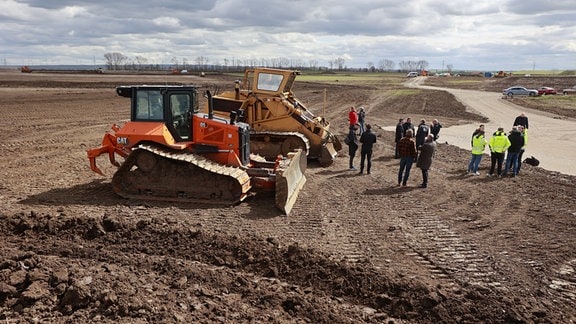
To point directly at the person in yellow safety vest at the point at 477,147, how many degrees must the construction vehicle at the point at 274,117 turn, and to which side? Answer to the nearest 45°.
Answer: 0° — it already faces them

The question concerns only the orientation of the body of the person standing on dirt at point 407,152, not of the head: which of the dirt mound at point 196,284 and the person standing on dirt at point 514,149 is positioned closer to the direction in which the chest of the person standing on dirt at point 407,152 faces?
the person standing on dirt

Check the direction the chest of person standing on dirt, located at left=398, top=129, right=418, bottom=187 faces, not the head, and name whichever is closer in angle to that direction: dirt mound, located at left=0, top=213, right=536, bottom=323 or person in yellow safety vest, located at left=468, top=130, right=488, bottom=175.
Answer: the person in yellow safety vest

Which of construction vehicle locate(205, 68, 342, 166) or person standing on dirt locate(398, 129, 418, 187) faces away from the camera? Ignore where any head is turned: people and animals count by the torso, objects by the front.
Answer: the person standing on dirt

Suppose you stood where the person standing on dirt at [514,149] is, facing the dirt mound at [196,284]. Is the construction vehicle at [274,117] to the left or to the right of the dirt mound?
right

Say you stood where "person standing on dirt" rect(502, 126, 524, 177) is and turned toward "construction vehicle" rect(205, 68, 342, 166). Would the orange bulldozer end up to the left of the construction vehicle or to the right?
left

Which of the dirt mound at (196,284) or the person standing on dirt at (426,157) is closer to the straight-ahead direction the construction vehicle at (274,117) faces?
the person standing on dirt

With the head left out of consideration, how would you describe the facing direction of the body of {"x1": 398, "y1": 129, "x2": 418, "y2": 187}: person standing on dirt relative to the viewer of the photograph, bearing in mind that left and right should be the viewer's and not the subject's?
facing away from the viewer

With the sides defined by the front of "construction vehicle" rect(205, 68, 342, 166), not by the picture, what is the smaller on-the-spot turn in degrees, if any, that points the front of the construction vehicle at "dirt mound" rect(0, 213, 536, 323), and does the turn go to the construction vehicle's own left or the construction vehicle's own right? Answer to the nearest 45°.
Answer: approximately 90° to the construction vehicle's own right

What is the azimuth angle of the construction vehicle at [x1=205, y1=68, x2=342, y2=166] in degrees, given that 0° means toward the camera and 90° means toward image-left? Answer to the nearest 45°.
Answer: approximately 270°
